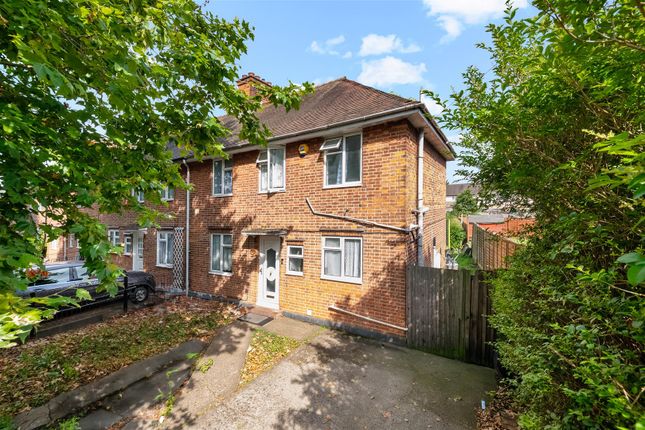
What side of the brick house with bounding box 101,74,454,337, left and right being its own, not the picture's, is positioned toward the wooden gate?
left

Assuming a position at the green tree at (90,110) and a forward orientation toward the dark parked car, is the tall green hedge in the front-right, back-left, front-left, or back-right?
back-right

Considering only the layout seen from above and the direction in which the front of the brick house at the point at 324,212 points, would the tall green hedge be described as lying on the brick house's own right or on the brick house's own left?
on the brick house's own left

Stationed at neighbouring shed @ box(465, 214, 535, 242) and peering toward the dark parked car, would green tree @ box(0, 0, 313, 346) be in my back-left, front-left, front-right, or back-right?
front-left

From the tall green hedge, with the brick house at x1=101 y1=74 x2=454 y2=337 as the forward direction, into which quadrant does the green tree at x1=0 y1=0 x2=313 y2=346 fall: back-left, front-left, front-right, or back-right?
front-left

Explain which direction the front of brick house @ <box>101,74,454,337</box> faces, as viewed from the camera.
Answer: facing the viewer and to the left of the viewer

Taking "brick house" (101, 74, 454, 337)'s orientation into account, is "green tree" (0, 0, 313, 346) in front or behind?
in front

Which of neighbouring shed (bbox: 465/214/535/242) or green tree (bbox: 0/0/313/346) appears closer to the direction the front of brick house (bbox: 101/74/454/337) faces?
the green tree
